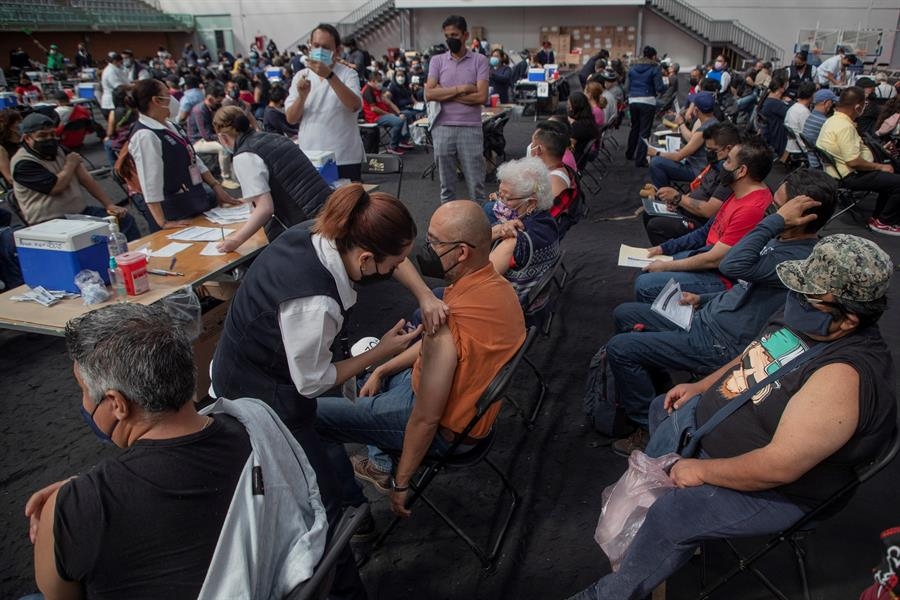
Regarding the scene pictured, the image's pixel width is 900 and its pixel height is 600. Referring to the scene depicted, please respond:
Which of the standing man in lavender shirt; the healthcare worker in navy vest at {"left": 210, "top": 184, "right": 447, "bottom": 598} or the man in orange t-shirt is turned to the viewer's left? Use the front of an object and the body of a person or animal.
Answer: the man in orange t-shirt

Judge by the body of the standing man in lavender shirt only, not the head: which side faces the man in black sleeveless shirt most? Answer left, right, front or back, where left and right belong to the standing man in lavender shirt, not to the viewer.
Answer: front

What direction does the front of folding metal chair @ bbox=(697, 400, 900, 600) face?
to the viewer's left

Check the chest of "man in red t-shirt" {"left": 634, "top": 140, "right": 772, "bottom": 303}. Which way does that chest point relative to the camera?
to the viewer's left

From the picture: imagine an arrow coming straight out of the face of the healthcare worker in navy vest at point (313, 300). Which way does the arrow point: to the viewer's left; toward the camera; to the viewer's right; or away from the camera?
to the viewer's right

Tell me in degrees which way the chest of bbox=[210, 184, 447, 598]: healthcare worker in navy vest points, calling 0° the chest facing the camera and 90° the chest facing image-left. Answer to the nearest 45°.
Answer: approximately 270°

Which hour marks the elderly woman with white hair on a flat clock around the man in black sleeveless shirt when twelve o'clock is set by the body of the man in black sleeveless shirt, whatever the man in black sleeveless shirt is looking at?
The elderly woman with white hair is roughly at 3 o'clock from the man in black sleeveless shirt.

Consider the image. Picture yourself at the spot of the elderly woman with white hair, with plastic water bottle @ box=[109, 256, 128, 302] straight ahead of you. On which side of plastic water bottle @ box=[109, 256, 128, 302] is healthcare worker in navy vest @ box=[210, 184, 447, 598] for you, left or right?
left

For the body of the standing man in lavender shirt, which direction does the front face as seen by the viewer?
toward the camera

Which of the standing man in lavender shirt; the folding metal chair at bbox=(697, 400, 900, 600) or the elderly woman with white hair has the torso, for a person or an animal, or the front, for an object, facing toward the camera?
the standing man in lavender shirt

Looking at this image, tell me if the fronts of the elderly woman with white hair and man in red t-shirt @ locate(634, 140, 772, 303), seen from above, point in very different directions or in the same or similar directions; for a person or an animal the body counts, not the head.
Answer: same or similar directions

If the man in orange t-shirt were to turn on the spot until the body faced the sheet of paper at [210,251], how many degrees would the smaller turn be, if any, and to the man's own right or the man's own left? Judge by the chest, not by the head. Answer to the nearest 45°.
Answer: approximately 45° to the man's own right

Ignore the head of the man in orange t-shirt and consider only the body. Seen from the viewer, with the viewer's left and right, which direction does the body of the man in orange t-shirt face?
facing to the left of the viewer
